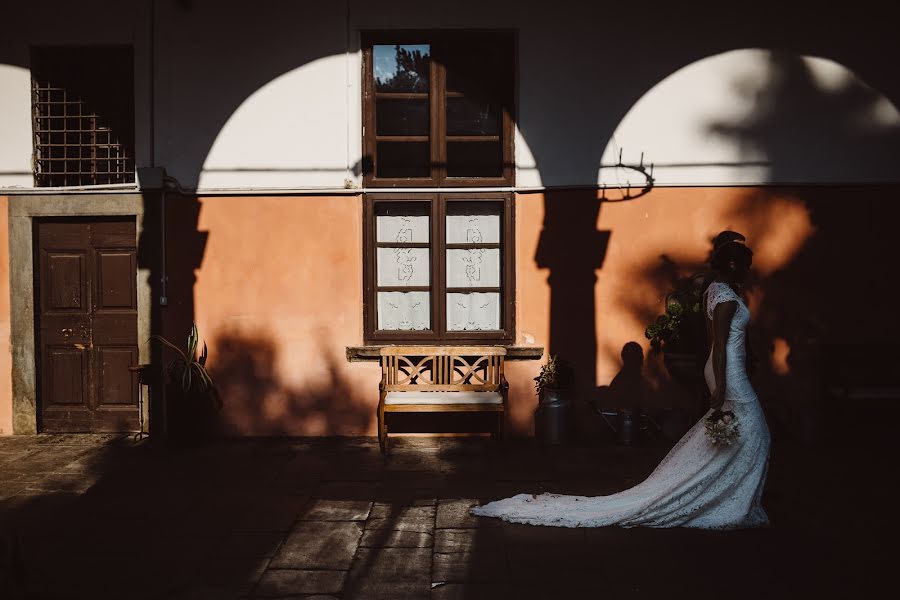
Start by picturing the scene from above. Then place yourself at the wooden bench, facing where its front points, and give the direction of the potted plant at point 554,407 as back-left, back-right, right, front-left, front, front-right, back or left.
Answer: left

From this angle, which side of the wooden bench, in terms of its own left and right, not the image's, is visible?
front

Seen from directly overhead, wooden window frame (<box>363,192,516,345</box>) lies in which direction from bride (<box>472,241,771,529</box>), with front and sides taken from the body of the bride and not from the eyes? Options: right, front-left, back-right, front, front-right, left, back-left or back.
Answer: back-left

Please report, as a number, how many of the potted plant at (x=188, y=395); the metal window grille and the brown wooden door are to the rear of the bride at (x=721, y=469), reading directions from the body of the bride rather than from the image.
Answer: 3

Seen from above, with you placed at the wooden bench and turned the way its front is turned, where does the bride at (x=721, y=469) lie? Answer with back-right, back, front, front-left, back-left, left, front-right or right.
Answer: front-left

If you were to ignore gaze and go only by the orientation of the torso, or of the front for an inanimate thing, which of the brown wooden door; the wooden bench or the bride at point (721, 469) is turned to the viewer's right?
the bride

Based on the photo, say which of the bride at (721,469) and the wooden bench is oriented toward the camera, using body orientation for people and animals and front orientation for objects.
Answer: the wooden bench

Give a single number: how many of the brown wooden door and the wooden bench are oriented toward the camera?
2

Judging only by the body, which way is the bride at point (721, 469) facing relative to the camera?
to the viewer's right

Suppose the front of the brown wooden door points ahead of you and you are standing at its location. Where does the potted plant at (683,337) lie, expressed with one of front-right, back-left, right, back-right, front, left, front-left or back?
front-left

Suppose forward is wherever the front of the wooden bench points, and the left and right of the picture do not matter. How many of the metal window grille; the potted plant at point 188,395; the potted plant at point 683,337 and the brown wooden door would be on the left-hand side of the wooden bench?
1

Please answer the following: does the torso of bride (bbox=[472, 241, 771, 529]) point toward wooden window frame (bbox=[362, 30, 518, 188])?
no

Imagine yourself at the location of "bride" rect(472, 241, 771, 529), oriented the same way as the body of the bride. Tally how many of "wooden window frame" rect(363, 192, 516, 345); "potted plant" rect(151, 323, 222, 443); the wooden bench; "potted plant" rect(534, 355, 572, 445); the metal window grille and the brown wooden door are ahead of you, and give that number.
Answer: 0

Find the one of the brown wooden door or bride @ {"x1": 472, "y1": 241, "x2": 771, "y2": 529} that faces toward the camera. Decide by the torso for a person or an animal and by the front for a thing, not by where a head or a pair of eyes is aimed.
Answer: the brown wooden door

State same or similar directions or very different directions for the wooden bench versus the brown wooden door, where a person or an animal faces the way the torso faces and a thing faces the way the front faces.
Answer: same or similar directions

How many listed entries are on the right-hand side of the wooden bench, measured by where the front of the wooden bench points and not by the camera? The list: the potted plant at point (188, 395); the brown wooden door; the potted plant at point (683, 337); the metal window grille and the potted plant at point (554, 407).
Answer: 3

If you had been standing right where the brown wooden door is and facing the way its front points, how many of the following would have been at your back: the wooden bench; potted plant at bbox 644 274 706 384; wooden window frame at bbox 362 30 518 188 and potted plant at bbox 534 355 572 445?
0

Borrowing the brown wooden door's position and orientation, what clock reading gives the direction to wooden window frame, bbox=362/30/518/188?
The wooden window frame is roughly at 10 o'clock from the brown wooden door.

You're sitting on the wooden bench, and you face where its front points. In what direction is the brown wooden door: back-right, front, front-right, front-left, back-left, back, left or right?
right
